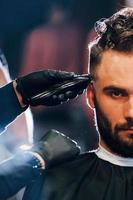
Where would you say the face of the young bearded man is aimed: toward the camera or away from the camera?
toward the camera

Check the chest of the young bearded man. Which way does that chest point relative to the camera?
toward the camera
